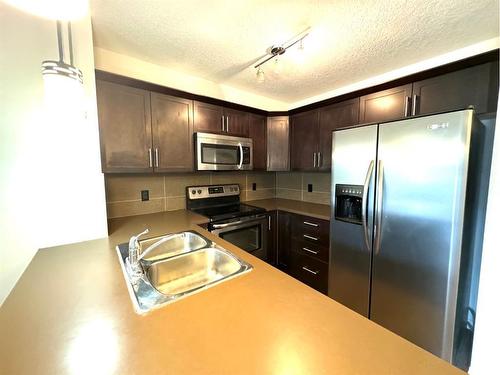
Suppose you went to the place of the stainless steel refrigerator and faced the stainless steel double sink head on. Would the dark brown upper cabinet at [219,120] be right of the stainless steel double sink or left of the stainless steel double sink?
right

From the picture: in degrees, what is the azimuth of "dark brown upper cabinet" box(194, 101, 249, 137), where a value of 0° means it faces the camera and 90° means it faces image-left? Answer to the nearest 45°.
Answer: approximately 315°

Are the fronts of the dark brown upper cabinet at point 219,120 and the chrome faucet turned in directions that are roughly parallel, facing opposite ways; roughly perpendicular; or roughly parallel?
roughly perpendicular

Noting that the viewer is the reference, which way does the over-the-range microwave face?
facing the viewer and to the right of the viewer

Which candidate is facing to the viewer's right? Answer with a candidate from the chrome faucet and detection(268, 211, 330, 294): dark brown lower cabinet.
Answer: the chrome faucet

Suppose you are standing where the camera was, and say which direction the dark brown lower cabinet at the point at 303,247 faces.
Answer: facing the viewer and to the left of the viewer

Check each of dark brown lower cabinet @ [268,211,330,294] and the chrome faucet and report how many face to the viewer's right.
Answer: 1

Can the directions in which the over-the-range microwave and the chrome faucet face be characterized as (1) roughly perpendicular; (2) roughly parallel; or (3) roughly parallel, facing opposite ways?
roughly perpendicular

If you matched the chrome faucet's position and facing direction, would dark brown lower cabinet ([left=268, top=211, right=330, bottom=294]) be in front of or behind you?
in front
